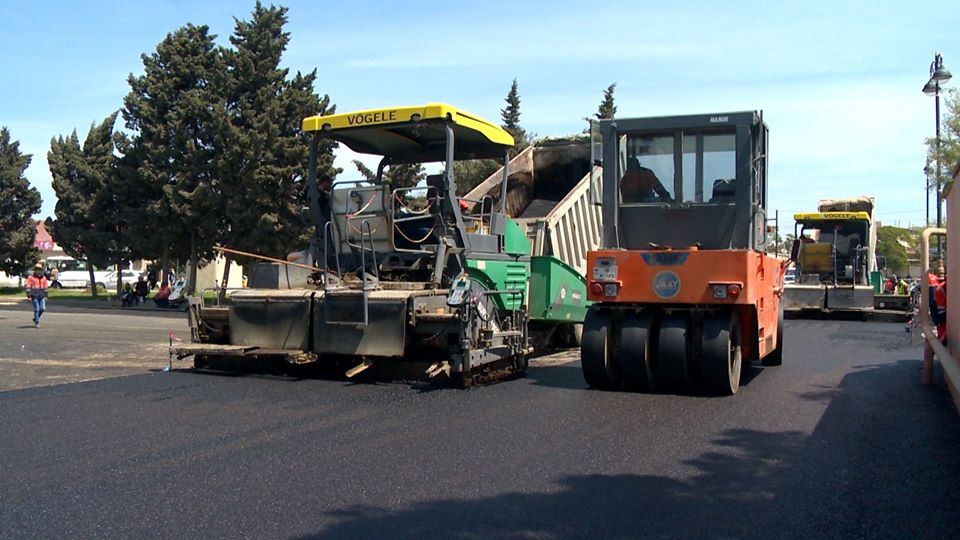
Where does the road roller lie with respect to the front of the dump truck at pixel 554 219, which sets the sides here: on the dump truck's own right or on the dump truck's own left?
on the dump truck's own right

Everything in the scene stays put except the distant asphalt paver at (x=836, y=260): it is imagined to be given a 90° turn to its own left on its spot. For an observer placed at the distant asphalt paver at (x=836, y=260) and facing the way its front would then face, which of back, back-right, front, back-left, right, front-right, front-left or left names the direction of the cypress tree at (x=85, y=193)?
front

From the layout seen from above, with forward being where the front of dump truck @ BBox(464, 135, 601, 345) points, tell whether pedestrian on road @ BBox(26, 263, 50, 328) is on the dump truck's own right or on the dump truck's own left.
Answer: on the dump truck's own left

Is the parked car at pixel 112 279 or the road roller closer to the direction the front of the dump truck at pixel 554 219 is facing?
the parked car

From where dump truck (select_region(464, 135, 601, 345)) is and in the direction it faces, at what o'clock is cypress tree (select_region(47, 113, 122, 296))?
The cypress tree is roughly at 9 o'clock from the dump truck.

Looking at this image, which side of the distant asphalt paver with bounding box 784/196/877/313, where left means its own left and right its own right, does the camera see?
back

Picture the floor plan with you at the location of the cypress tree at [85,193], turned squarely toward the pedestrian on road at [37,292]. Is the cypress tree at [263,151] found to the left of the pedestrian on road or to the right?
left

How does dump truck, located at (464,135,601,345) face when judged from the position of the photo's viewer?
facing away from the viewer and to the right of the viewer

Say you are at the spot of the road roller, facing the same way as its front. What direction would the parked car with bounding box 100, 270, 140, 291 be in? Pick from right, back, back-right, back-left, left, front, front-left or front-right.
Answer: front-left

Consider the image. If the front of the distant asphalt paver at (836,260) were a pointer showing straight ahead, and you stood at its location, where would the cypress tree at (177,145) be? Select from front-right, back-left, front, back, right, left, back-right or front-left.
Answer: left

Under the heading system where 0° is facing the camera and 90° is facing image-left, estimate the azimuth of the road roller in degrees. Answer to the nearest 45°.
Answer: approximately 180°

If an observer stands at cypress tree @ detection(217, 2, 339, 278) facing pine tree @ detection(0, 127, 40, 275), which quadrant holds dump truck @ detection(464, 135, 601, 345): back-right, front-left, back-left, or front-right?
back-left

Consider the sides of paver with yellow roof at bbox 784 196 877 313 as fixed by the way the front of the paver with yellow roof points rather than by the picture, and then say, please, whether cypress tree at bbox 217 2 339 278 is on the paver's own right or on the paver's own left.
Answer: on the paver's own left
